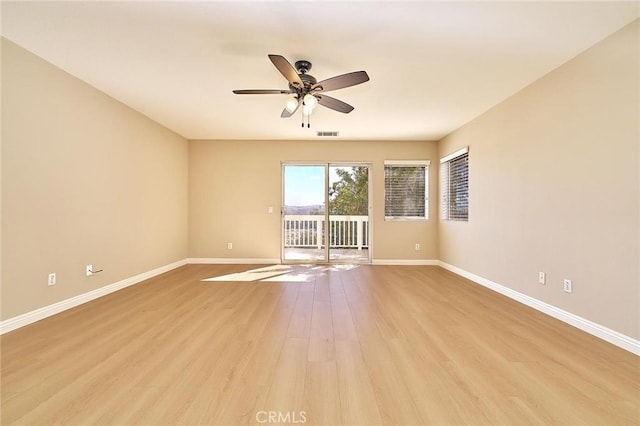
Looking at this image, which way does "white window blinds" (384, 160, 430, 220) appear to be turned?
toward the camera

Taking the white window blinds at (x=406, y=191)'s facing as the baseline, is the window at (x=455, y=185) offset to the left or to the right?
on its left

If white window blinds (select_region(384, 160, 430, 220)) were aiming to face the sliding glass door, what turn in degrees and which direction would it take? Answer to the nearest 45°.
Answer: approximately 90° to its right

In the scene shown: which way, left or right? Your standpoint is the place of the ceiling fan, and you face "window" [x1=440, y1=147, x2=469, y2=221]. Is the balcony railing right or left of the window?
left

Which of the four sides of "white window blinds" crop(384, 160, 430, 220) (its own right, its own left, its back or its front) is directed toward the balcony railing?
right

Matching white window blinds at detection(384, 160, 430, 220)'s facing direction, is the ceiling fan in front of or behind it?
in front
